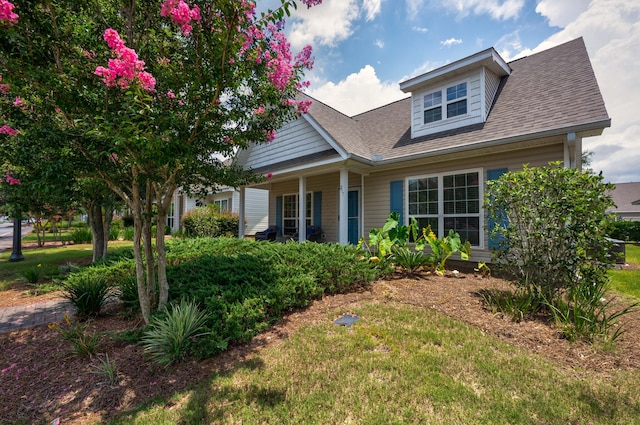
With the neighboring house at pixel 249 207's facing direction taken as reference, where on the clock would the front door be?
The front door is roughly at 10 o'clock from the neighboring house.

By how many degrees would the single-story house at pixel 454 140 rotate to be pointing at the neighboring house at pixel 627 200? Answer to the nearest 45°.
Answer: approximately 180°

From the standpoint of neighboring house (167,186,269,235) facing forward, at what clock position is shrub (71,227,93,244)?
The shrub is roughly at 1 o'clock from the neighboring house.

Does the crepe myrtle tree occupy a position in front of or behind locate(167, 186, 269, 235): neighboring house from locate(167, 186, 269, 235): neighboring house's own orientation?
in front

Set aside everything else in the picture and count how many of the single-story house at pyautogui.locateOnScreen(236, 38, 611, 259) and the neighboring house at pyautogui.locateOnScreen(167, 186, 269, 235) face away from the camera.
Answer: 0

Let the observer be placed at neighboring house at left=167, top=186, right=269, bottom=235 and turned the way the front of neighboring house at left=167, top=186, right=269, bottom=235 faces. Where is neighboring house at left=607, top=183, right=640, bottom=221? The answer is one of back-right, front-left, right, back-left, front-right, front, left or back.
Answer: back-left

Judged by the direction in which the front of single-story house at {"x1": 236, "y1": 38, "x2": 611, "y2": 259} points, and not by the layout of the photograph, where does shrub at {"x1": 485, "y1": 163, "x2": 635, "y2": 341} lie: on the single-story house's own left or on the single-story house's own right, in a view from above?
on the single-story house's own left

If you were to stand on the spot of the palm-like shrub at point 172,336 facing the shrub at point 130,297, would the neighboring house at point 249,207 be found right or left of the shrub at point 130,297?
right

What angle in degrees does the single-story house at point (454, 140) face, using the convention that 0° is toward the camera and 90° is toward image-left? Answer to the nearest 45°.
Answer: approximately 45°

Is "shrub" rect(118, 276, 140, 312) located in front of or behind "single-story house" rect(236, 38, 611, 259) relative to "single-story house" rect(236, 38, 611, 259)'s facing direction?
in front
